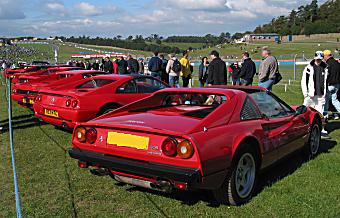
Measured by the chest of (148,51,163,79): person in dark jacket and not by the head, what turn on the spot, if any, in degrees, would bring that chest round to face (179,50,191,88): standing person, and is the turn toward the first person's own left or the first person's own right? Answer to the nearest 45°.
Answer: approximately 135° to the first person's own right

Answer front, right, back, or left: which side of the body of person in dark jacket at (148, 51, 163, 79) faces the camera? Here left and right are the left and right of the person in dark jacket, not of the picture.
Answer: back

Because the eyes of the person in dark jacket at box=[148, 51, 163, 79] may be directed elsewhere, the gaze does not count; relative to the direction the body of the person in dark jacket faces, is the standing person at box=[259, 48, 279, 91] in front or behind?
behind

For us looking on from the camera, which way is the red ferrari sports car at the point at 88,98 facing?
facing away from the viewer and to the right of the viewer

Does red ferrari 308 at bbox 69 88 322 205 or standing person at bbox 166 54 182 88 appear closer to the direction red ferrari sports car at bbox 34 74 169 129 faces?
the standing person

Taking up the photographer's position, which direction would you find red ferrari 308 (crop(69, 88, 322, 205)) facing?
facing away from the viewer and to the right of the viewer
